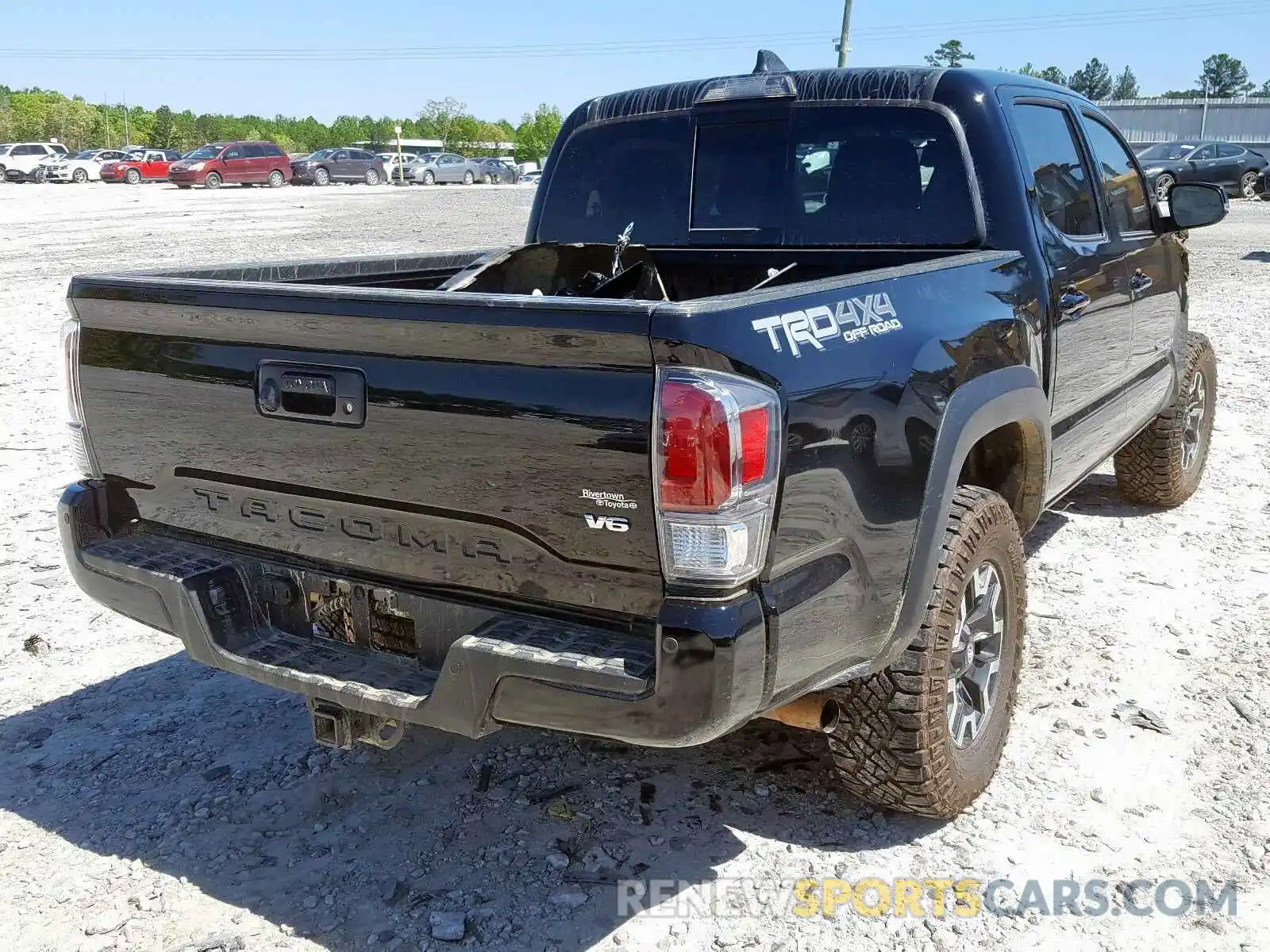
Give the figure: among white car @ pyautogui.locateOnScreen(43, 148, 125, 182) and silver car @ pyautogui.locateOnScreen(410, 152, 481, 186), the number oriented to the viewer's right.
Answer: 0

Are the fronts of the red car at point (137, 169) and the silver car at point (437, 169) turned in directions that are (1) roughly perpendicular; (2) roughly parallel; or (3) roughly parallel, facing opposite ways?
roughly parallel

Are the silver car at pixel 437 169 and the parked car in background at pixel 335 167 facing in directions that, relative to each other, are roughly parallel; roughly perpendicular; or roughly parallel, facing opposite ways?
roughly parallel

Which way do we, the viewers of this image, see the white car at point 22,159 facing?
facing the viewer and to the left of the viewer

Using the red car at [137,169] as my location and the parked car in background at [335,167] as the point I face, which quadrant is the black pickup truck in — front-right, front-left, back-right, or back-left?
front-right

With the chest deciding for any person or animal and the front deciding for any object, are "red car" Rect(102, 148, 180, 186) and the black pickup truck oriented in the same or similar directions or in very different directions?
very different directions

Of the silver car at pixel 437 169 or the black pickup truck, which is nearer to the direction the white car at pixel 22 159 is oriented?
the black pickup truck

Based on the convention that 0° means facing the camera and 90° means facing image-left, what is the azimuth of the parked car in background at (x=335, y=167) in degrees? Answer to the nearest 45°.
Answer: approximately 45°

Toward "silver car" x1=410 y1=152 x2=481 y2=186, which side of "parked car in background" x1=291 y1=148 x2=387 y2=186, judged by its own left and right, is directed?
back

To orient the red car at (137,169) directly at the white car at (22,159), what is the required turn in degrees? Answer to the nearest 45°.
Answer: approximately 45° to its right

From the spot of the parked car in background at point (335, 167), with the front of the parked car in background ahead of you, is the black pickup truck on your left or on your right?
on your left
